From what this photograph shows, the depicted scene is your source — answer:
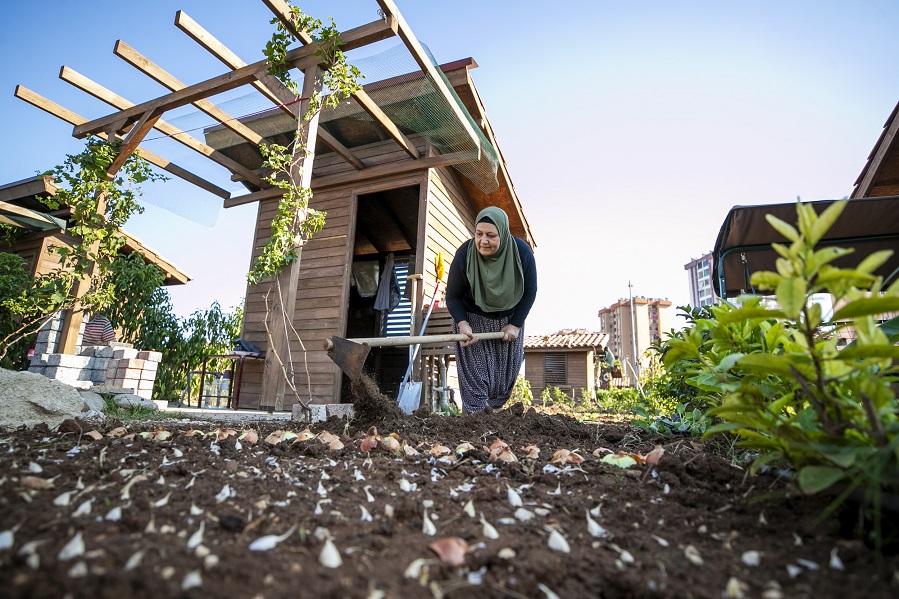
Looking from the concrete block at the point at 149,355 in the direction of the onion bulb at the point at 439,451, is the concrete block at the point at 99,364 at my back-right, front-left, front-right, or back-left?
back-right

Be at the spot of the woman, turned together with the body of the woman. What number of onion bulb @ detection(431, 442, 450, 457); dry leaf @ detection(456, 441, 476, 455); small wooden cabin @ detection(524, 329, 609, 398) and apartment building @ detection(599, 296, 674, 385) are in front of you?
2

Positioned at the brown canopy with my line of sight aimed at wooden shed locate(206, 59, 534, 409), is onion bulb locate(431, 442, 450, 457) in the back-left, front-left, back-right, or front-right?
front-left

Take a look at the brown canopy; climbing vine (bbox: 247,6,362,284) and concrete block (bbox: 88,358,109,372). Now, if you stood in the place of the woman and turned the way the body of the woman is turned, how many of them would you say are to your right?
2

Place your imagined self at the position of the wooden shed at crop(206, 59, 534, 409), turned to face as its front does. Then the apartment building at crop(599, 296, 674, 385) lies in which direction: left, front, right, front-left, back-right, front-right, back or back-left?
back

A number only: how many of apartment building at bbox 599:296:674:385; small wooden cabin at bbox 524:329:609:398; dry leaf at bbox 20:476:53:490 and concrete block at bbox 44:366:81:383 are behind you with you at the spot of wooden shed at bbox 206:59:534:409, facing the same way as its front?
2

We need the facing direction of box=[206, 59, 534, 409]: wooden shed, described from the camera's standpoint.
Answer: facing the viewer and to the left of the viewer

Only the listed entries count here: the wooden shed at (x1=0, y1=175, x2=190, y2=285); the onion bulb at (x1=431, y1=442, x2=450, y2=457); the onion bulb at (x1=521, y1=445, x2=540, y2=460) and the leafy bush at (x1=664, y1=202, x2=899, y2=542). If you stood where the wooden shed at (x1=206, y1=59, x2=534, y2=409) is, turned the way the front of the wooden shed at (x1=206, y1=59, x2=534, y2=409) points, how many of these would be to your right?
1

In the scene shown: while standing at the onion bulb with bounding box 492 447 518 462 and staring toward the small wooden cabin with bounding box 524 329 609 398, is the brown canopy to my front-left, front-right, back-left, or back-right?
front-right

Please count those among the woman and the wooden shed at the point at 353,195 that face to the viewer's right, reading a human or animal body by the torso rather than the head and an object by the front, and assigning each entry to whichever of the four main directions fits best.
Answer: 0

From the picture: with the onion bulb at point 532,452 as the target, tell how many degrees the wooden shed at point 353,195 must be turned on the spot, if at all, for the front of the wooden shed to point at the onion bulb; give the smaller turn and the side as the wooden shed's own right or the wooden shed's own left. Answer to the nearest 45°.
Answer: approximately 45° to the wooden shed's own left

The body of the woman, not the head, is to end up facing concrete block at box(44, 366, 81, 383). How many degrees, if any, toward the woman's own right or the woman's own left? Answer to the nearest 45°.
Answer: approximately 90° to the woman's own right

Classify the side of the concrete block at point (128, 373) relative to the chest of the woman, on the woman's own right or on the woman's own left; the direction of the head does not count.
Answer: on the woman's own right

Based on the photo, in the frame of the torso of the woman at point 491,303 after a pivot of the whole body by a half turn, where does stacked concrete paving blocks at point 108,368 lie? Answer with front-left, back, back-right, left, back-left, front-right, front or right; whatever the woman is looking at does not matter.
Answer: left

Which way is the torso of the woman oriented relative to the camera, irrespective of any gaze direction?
toward the camera
